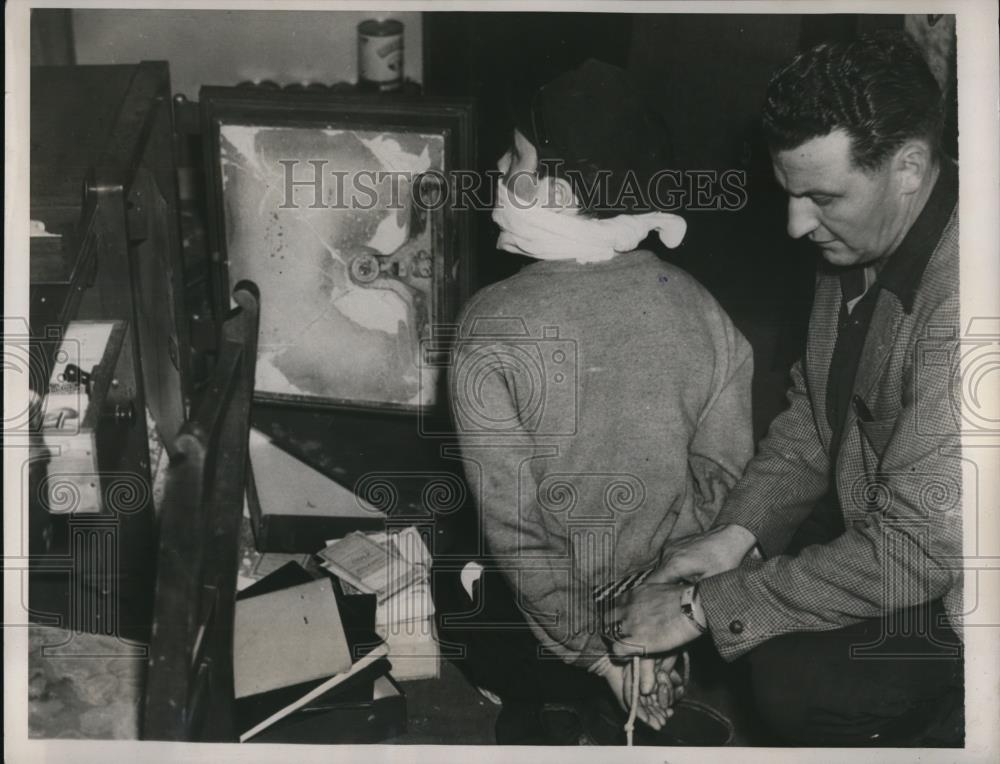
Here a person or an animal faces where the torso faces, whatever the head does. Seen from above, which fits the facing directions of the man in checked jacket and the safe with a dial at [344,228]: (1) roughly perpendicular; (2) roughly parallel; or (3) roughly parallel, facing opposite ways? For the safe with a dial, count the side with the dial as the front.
roughly perpendicular

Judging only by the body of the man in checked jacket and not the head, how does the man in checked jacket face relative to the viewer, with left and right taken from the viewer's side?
facing the viewer and to the left of the viewer

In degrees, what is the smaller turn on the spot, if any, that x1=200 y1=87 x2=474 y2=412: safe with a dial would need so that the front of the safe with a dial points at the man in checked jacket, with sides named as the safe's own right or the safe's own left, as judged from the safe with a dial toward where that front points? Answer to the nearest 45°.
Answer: approximately 90° to the safe's own left

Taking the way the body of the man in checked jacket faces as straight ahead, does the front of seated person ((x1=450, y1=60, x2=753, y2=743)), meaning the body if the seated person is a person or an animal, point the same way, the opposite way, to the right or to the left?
to the right

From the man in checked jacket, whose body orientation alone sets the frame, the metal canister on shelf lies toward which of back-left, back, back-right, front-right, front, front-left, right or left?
front-right

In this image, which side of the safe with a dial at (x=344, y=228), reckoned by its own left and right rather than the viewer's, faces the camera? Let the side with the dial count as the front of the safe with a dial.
front

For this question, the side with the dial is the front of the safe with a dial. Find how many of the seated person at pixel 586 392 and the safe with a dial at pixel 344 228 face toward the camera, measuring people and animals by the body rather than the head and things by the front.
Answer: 1

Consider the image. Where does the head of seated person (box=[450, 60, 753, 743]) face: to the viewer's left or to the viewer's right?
to the viewer's left

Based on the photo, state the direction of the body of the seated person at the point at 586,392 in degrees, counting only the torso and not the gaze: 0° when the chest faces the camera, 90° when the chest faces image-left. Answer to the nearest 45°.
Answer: approximately 135°
